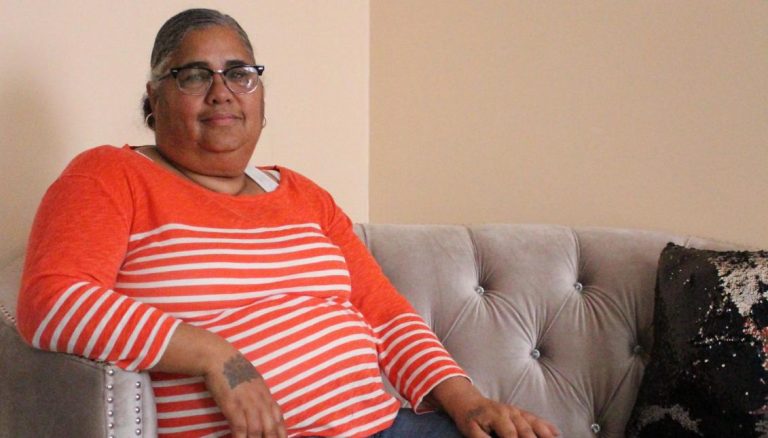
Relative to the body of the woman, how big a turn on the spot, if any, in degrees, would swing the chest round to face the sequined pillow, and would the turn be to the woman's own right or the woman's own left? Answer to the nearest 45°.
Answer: approximately 45° to the woman's own left

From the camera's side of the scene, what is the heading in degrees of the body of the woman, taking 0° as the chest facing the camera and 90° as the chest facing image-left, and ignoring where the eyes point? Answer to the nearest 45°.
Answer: approximately 315°

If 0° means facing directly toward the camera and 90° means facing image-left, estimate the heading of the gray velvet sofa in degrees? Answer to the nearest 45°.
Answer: approximately 315°
